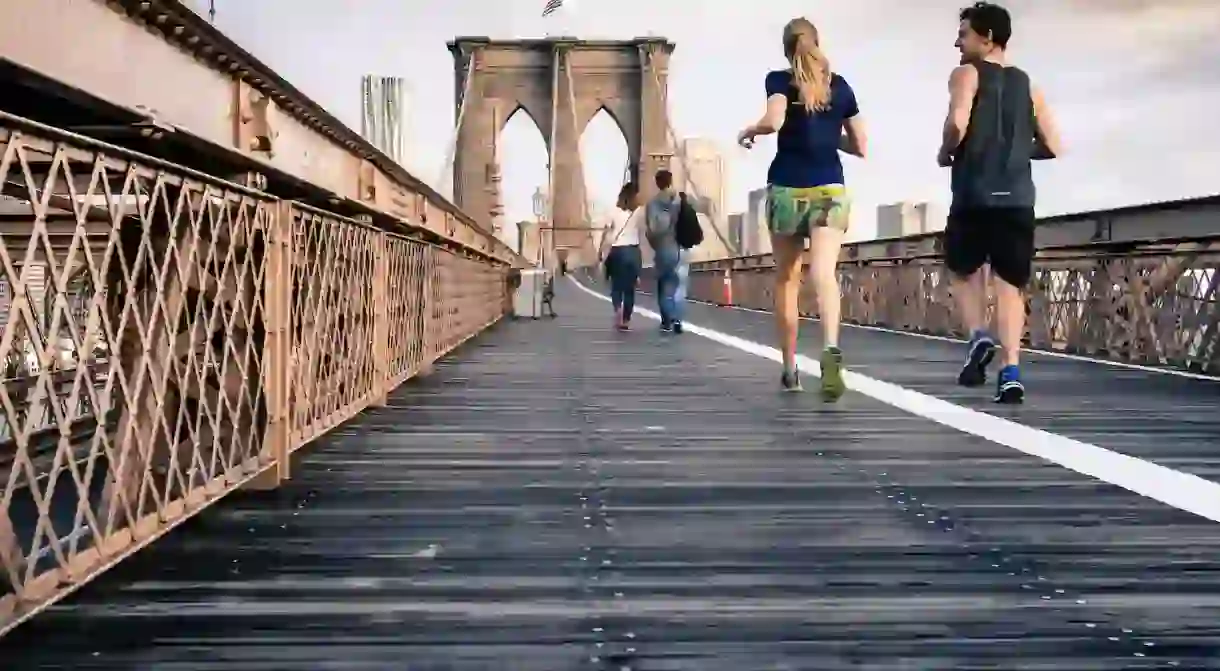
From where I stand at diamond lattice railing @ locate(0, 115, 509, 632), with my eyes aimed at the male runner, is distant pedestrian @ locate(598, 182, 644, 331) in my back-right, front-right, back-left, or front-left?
front-left

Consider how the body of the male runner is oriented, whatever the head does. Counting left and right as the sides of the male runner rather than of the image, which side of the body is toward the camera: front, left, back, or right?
back

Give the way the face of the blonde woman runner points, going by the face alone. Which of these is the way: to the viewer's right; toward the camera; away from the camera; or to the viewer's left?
away from the camera

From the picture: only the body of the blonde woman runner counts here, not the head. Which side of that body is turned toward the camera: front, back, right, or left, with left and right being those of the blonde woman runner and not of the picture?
back

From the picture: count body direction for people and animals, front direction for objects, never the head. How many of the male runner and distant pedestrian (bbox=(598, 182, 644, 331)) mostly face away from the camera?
2

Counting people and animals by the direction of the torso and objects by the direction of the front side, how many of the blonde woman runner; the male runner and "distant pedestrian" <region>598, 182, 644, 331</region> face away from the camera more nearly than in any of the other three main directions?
3

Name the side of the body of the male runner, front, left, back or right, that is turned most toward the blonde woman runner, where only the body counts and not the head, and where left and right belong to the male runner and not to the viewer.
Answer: left

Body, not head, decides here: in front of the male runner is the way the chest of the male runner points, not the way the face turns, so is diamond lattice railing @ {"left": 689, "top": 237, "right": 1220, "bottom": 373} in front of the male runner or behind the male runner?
in front

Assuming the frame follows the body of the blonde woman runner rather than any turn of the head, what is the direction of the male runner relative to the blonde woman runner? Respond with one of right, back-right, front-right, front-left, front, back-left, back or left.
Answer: right

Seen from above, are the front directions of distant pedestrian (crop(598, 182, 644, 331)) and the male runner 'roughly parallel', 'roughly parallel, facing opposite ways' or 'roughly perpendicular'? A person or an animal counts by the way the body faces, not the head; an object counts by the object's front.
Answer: roughly parallel

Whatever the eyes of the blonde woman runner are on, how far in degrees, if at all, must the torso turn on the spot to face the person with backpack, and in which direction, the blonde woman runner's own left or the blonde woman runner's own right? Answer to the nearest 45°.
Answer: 0° — they already face them

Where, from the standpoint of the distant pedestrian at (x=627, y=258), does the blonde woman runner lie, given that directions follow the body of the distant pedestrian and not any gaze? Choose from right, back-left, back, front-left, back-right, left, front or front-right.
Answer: back

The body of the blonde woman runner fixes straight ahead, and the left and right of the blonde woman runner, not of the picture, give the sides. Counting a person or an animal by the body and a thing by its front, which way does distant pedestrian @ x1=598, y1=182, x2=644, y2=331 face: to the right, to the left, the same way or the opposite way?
the same way

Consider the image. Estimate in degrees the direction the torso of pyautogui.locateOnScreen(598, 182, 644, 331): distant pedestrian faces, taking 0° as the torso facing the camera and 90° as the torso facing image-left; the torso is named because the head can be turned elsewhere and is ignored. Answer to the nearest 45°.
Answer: approximately 180°

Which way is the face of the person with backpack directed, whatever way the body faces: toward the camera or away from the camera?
away from the camera

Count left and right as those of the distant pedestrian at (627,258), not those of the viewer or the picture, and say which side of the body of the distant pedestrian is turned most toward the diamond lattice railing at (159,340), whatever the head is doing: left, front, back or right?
back

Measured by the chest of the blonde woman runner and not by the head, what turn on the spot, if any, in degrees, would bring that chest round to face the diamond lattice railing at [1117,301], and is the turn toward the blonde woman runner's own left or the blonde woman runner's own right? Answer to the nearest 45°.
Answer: approximately 45° to the blonde woman runner's own right
